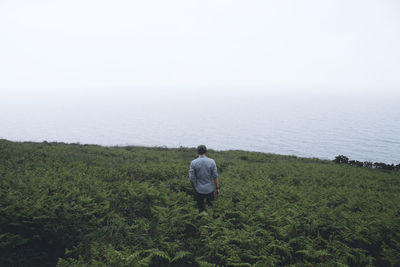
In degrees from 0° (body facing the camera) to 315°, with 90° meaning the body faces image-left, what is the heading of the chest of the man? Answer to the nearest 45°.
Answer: approximately 180°
